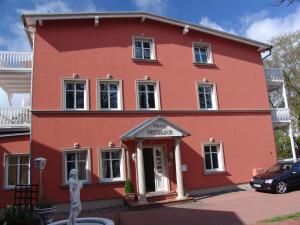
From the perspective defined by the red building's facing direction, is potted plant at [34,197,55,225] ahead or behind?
ahead

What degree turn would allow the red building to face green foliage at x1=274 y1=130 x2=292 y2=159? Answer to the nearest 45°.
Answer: approximately 135° to its left

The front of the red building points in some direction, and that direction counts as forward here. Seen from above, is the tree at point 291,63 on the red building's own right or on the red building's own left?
on the red building's own left

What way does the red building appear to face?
toward the camera

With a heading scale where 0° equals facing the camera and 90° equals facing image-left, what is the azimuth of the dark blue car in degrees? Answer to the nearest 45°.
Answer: approximately 45°

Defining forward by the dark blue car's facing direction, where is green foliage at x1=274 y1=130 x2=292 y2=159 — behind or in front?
behind

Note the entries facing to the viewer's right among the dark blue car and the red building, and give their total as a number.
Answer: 0

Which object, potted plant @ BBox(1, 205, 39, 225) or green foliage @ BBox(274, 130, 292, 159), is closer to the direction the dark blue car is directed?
the potted plant

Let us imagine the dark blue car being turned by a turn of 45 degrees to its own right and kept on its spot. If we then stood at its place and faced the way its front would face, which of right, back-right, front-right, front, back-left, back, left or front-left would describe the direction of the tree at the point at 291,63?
right

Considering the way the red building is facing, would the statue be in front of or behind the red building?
in front

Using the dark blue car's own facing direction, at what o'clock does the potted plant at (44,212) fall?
The potted plant is roughly at 12 o'clock from the dark blue car.
